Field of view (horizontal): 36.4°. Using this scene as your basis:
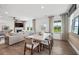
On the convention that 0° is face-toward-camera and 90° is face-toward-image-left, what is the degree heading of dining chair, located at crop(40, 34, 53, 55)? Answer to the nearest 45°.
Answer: approximately 135°

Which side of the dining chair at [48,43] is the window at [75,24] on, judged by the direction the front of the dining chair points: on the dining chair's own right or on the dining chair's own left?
on the dining chair's own right
